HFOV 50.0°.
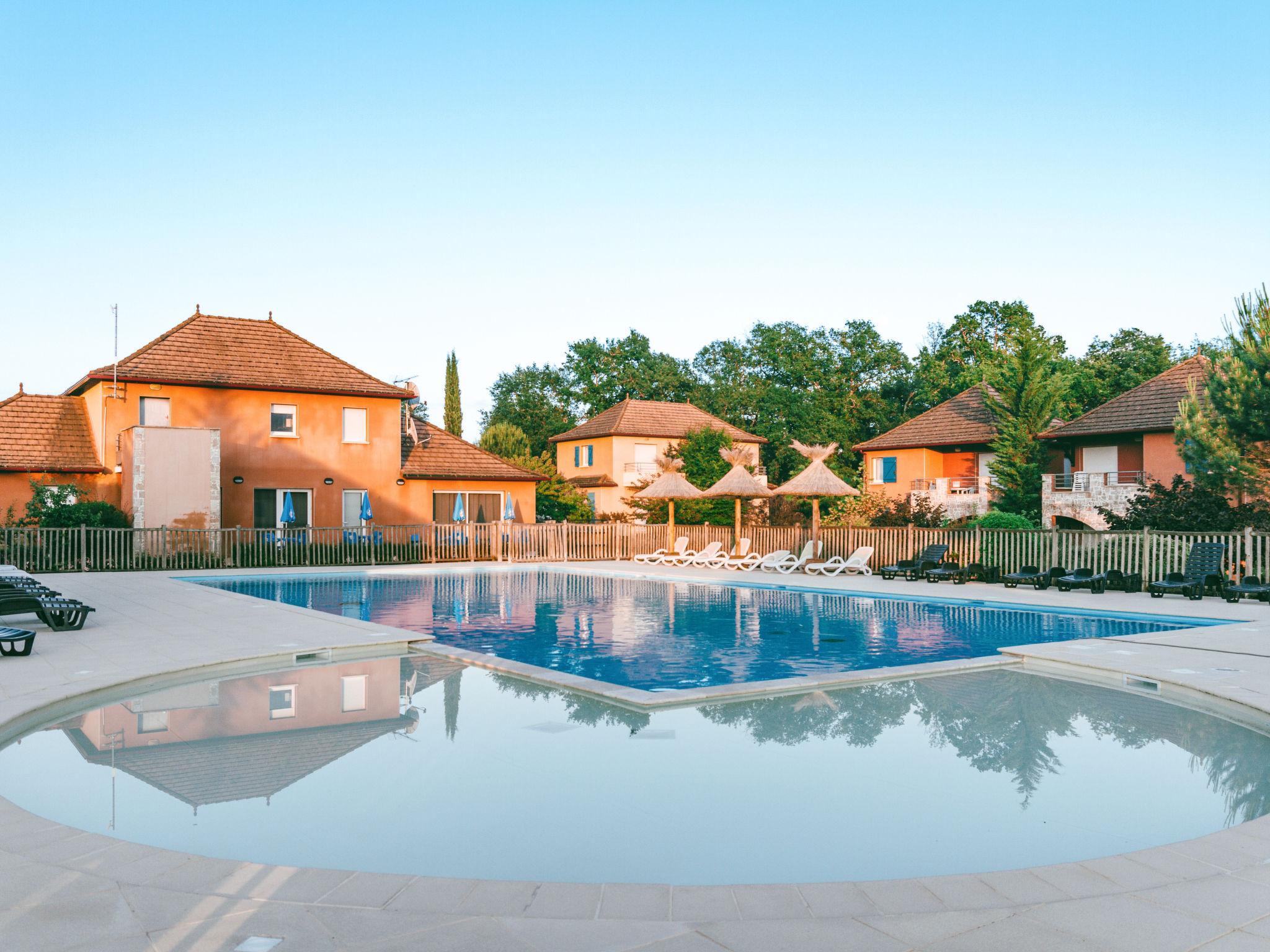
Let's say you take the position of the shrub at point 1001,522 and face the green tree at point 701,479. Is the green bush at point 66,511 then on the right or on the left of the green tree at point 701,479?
left

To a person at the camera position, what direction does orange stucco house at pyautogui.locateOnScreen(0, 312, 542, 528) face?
facing the viewer

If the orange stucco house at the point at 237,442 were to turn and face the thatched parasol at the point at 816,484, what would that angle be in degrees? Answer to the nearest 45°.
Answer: approximately 45° to its left

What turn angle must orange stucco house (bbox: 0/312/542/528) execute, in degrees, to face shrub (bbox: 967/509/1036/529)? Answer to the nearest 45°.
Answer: approximately 45° to its left

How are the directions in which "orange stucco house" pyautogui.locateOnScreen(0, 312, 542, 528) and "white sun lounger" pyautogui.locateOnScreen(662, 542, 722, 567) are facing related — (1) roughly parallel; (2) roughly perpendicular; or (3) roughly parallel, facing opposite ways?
roughly perpendicular

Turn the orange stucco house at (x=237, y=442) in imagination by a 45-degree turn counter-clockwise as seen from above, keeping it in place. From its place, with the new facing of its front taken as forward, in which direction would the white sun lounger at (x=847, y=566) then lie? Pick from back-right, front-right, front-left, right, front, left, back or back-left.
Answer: front

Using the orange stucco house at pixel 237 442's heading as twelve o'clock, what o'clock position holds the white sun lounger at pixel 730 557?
The white sun lounger is roughly at 10 o'clock from the orange stucco house.
